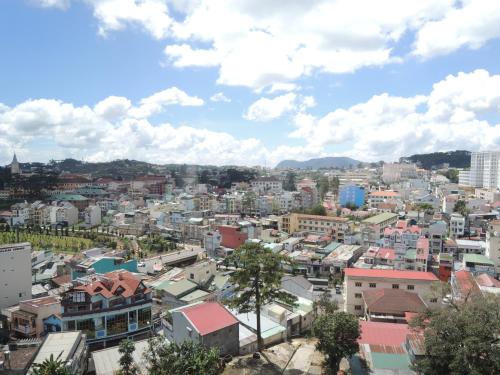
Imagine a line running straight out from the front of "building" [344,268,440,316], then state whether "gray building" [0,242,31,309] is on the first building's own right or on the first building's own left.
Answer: on the first building's own right

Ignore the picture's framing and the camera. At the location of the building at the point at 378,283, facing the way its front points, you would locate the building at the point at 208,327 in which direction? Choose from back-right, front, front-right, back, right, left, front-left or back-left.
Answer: front-right

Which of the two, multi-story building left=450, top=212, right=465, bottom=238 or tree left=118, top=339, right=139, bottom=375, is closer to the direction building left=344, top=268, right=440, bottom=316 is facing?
the tree

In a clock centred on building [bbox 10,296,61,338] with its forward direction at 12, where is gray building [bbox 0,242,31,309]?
The gray building is roughly at 4 o'clock from the building.

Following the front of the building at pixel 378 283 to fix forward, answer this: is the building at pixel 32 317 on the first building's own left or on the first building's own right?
on the first building's own right

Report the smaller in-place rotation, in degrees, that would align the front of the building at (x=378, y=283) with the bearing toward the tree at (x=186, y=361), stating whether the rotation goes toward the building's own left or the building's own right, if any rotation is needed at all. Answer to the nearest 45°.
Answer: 0° — it already faces it

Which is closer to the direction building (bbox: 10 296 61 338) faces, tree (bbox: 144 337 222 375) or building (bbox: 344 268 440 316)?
the tree

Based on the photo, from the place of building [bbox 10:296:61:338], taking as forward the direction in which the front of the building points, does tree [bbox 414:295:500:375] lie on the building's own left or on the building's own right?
on the building's own left

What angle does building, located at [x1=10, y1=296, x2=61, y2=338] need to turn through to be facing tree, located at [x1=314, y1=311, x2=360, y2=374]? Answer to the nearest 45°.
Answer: approximately 90° to its left

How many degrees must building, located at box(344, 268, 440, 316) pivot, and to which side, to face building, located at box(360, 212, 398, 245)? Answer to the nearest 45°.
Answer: approximately 180°

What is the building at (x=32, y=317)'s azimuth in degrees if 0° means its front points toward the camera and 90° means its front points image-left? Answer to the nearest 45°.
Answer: approximately 45°
